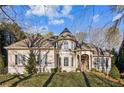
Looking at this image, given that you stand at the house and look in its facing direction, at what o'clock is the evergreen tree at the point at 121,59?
The evergreen tree is roughly at 9 o'clock from the house.

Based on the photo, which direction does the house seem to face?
toward the camera

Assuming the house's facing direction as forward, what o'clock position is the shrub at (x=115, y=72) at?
The shrub is roughly at 9 o'clock from the house.
